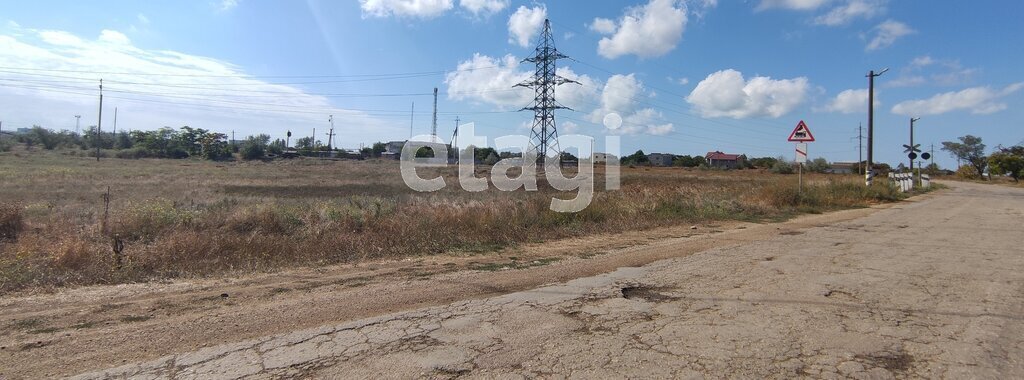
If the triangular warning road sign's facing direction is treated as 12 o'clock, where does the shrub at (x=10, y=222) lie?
The shrub is roughly at 1 o'clock from the triangular warning road sign.

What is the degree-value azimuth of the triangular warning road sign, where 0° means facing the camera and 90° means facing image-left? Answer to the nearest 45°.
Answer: approximately 0°
